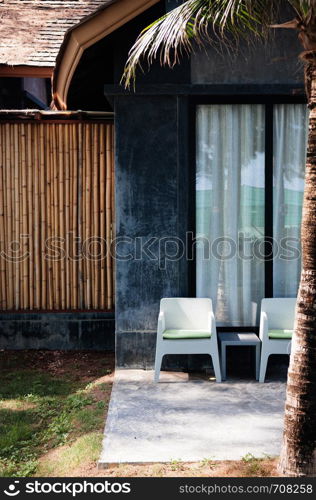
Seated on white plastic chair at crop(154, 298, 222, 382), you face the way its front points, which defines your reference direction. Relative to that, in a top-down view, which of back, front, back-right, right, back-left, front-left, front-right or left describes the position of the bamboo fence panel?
back-right

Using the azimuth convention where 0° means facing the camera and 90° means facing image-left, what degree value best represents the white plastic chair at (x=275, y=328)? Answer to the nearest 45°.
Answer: approximately 0°

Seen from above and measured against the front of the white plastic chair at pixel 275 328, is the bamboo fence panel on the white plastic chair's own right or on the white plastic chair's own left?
on the white plastic chair's own right

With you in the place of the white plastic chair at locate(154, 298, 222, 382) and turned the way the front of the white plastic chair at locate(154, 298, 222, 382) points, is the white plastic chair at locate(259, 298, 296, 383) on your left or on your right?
on your left

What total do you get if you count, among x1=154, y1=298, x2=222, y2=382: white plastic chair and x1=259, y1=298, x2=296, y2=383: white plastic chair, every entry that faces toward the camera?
2

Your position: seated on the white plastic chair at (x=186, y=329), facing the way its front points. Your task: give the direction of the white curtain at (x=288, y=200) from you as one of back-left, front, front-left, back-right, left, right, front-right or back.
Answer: back-left

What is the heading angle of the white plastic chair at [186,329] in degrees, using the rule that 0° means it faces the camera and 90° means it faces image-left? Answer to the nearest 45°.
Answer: approximately 0°

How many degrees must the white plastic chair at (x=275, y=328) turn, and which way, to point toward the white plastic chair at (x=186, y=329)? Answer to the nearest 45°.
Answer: approximately 90° to its right

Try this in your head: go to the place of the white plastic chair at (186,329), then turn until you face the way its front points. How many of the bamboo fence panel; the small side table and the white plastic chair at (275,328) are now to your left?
2
